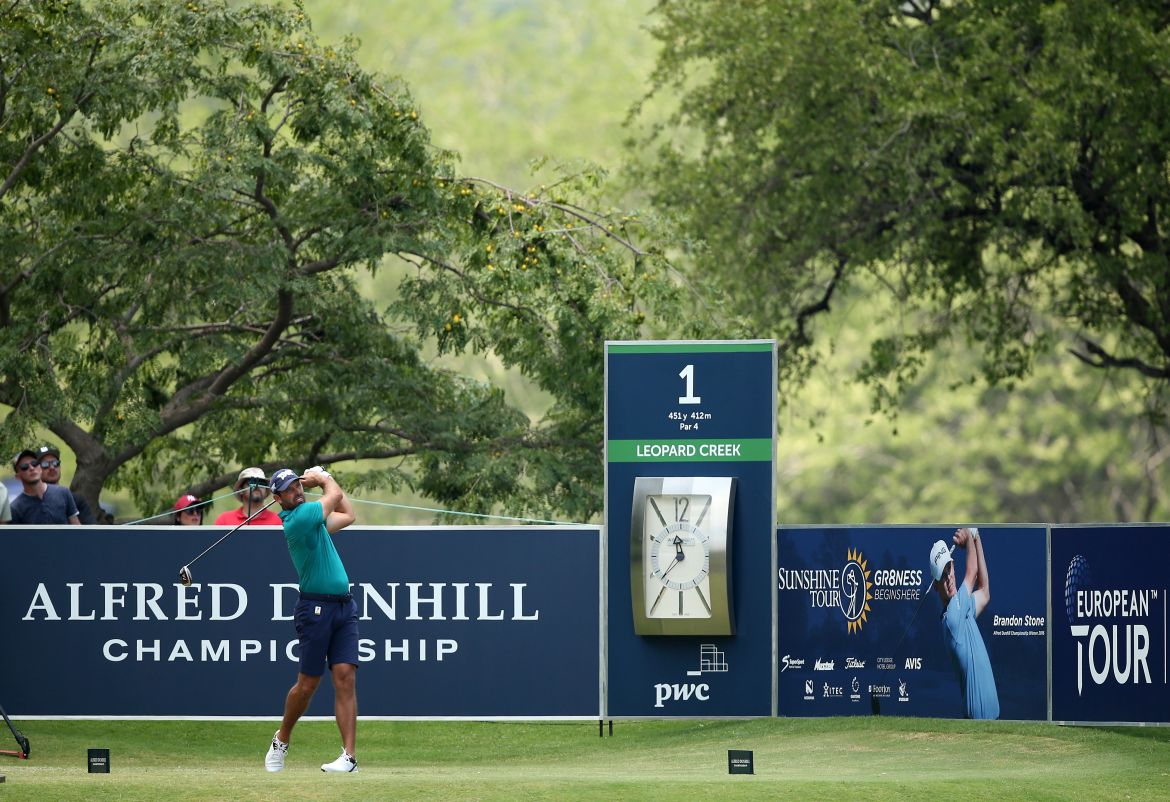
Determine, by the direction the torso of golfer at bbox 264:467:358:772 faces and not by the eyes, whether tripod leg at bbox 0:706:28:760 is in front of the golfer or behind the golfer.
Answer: behind

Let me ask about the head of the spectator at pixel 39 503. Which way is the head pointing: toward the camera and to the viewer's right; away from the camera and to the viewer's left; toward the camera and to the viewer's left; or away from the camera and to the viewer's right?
toward the camera and to the viewer's right

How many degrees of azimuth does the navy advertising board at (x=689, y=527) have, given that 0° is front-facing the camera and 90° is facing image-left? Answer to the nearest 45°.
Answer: approximately 0°

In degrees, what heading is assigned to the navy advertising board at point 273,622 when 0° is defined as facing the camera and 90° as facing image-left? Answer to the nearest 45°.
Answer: approximately 0°

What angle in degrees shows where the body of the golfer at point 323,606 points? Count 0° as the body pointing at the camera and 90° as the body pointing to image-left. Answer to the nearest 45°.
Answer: approximately 315°

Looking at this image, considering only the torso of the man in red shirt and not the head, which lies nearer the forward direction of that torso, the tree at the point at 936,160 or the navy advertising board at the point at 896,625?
the navy advertising board

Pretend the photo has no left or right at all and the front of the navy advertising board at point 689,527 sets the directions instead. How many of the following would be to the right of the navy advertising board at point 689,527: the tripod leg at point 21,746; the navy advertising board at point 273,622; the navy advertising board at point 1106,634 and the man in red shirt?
3

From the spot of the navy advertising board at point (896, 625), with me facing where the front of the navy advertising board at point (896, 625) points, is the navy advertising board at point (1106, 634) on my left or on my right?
on my left

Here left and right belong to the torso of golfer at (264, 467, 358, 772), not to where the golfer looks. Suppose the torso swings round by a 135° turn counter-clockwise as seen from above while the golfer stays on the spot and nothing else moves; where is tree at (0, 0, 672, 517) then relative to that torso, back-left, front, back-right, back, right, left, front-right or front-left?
front
